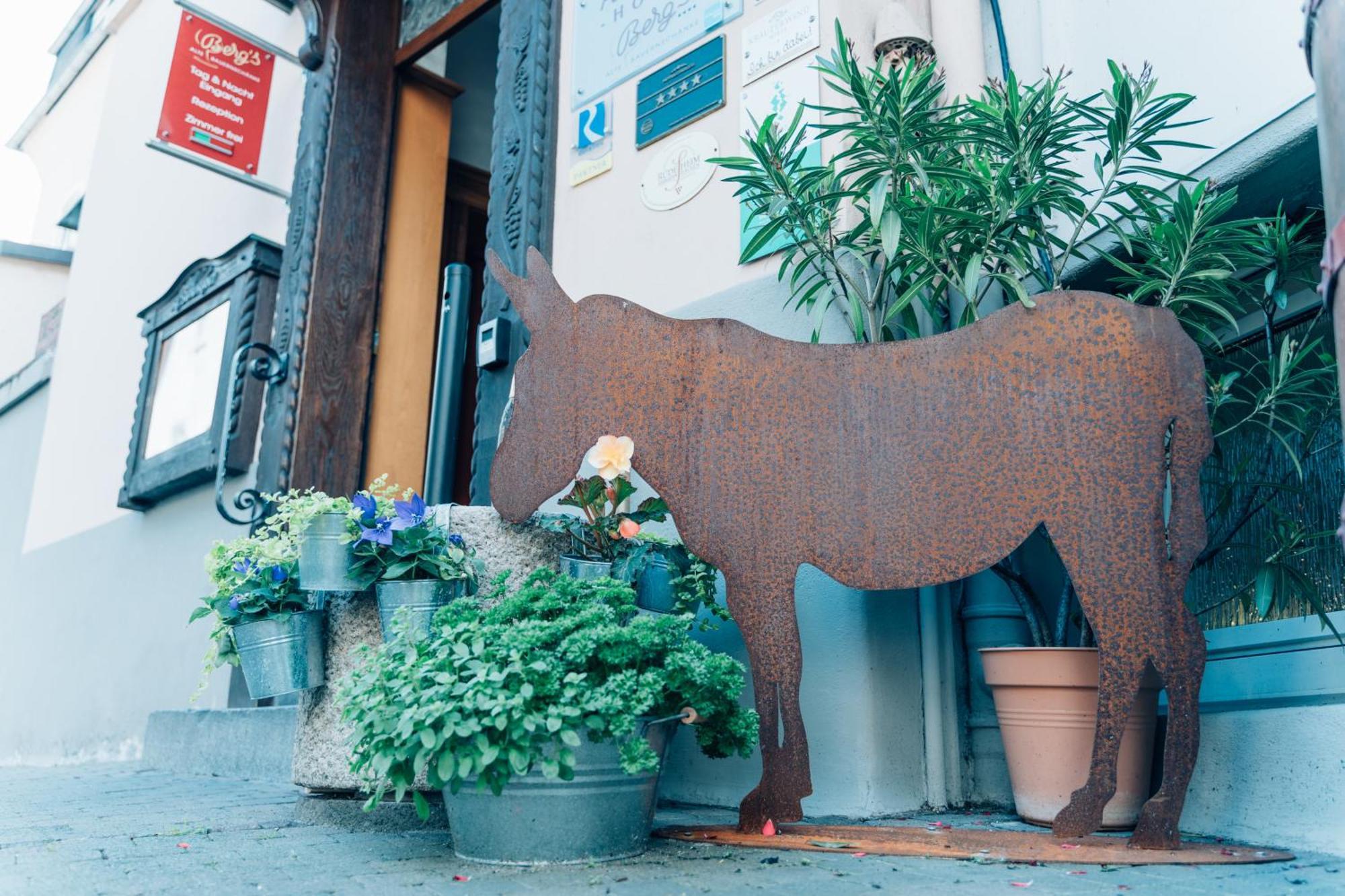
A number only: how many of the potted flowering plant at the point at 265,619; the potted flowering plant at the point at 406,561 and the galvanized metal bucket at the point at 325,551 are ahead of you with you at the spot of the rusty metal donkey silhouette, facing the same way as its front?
3

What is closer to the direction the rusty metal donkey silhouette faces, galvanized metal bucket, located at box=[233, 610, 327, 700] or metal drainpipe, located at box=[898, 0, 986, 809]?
the galvanized metal bucket

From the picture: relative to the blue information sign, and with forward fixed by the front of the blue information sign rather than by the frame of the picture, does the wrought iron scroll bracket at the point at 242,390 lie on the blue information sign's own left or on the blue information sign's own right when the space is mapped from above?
on the blue information sign's own right

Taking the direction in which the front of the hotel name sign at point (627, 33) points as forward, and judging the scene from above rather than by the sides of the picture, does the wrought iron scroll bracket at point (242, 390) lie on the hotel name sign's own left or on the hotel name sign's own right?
on the hotel name sign's own right

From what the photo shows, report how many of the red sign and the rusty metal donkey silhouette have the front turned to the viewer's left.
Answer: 1

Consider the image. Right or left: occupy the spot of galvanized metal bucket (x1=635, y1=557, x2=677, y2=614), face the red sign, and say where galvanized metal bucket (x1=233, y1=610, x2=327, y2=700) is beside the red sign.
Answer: left

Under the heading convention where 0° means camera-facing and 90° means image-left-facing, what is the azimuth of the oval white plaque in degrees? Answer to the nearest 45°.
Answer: approximately 45°

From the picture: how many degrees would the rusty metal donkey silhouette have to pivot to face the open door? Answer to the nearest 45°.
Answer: approximately 45° to its right

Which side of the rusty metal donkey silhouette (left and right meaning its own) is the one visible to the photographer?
left
